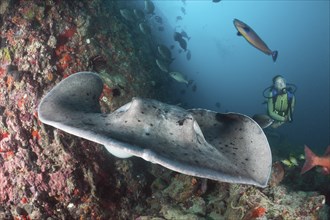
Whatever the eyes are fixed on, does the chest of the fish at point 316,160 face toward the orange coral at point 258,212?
no

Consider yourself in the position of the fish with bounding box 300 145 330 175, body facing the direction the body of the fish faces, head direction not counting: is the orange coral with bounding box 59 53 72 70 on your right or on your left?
on your right

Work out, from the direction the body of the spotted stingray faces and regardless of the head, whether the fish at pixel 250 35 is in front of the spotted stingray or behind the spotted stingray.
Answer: behind

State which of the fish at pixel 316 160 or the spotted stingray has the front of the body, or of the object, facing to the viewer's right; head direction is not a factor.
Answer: the fish

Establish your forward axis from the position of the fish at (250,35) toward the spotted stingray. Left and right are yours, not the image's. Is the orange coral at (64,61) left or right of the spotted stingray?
right

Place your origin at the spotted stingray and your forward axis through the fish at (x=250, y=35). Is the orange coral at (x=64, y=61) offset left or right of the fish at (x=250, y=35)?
left

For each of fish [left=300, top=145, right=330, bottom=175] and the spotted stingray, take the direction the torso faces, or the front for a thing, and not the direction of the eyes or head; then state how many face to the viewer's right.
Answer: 1

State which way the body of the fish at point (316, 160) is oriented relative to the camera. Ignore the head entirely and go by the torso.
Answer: to the viewer's right

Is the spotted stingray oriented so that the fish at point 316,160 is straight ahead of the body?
no

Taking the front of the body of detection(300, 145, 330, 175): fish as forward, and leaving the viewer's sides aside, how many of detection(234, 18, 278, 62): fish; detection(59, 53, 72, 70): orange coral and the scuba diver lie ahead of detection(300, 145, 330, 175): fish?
0
